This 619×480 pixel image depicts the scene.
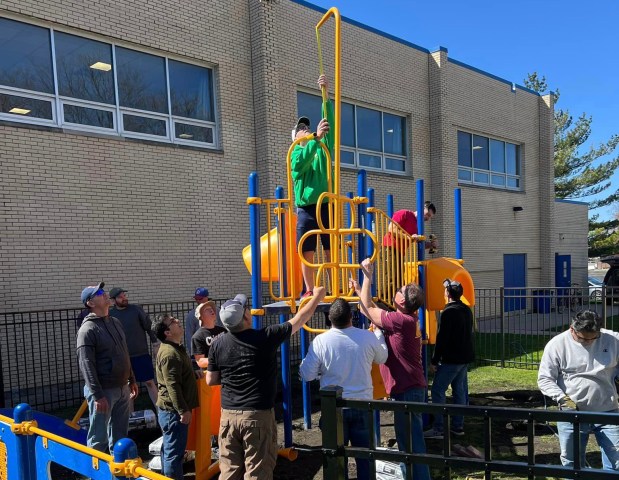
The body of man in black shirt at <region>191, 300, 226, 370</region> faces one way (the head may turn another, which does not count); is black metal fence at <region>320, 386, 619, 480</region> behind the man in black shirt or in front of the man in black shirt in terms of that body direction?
in front

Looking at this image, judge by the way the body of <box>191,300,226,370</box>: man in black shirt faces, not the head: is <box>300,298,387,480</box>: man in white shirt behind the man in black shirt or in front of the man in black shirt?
in front

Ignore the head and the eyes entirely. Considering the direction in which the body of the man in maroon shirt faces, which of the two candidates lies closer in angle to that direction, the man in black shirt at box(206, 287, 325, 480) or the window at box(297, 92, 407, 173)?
the window

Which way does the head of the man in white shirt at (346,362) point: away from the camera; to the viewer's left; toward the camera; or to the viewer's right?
away from the camera

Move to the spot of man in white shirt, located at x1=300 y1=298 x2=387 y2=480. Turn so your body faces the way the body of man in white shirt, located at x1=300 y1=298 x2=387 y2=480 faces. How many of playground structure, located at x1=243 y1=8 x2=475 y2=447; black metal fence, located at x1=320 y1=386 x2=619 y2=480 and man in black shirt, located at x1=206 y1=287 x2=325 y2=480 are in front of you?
1
